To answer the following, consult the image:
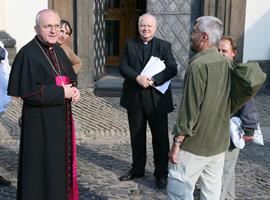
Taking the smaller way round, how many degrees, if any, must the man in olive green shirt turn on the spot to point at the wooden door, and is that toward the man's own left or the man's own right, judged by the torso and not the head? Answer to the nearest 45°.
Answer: approximately 45° to the man's own right

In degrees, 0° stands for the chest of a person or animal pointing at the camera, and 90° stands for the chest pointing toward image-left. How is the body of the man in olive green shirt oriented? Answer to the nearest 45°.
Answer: approximately 135°

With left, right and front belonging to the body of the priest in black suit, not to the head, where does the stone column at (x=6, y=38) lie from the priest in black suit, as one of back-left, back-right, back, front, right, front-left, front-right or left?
back-right

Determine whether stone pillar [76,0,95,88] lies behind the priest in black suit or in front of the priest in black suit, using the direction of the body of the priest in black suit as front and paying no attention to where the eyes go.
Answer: behind

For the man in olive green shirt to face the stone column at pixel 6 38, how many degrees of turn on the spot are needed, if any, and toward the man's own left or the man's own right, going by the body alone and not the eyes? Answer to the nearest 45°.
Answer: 0° — they already face it

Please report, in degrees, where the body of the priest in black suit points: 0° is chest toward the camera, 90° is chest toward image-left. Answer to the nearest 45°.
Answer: approximately 0°

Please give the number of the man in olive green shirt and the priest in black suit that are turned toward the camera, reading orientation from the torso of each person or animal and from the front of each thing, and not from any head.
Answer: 1

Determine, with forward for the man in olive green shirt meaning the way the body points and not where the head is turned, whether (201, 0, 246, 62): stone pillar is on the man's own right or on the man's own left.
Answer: on the man's own right

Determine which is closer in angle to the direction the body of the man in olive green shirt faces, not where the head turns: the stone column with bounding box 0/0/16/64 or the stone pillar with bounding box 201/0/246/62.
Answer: the stone column

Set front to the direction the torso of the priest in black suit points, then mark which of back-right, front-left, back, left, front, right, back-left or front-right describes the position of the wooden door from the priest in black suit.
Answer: back
